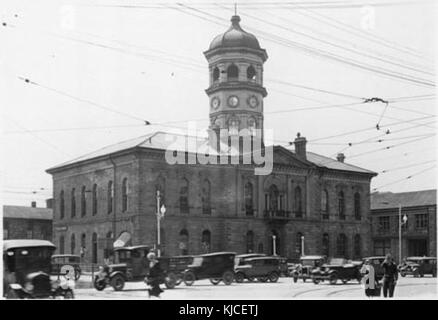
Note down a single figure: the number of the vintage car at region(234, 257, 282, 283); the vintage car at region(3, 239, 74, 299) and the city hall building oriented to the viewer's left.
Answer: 1

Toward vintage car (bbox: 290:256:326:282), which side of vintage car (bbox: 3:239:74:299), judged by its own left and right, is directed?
left

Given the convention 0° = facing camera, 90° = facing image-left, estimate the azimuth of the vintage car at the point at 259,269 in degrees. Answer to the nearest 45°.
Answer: approximately 90°

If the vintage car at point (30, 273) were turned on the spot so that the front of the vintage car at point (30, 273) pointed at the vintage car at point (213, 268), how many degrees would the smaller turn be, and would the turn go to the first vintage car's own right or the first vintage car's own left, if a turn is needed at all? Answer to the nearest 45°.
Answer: approximately 90° to the first vintage car's own left

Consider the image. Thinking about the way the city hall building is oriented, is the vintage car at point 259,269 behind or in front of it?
in front

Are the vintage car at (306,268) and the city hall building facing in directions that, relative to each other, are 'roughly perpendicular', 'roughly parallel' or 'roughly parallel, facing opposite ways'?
roughly perpendicular

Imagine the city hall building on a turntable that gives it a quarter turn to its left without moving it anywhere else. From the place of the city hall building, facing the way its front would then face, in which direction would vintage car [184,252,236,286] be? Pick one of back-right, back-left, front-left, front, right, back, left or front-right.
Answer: back-right

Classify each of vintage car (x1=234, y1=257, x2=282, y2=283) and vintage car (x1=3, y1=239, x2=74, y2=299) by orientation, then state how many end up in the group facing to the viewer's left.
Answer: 1

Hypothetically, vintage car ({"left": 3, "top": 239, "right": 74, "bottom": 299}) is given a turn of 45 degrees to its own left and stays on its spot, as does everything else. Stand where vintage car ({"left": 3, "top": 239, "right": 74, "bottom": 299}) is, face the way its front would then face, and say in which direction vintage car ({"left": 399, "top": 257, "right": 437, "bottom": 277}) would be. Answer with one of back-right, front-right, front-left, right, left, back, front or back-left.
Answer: front-left

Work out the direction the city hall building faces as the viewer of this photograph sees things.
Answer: facing the viewer and to the right of the viewer
